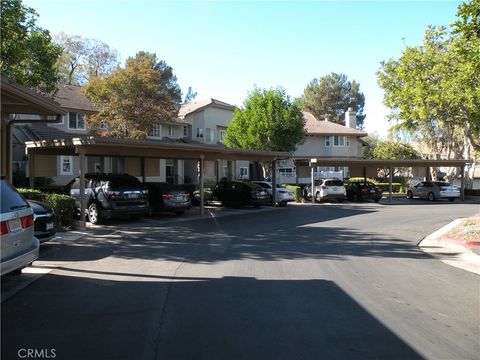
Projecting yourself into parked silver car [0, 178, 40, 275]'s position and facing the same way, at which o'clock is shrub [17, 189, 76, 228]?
The shrub is roughly at 2 o'clock from the parked silver car.

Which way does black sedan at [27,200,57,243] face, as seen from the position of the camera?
facing away from the viewer and to the left of the viewer

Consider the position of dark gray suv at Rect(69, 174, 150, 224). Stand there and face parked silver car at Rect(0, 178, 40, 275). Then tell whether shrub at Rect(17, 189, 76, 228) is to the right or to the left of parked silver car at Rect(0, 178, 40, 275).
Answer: right

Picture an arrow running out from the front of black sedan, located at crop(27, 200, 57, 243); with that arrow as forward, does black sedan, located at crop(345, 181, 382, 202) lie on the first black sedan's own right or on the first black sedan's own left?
on the first black sedan's own right

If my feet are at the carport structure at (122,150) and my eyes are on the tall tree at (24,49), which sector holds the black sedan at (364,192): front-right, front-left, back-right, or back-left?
back-right

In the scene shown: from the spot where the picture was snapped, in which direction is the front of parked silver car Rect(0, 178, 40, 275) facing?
facing away from the viewer and to the left of the viewer
